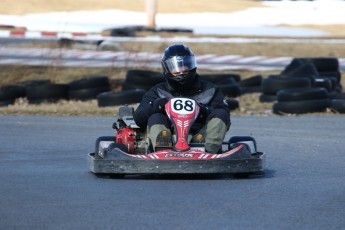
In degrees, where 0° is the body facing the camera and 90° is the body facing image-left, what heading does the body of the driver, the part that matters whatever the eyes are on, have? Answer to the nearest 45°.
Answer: approximately 0°

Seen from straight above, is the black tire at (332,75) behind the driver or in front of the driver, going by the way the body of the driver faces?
behind

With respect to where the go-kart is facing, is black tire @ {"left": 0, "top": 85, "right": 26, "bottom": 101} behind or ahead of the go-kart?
behind

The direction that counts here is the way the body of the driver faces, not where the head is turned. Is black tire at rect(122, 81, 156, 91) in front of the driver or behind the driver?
behind

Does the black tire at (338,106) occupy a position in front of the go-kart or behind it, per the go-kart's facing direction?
behind

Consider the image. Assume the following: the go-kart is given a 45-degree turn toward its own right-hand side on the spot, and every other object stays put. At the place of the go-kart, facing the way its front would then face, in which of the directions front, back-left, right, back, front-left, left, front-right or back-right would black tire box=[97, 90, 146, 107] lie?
back-right

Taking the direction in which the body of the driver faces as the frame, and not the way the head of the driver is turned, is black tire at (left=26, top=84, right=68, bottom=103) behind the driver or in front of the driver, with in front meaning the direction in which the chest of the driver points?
behind

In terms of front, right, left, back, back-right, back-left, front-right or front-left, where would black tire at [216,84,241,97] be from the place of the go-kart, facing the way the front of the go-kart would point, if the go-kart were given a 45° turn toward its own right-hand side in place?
back-right

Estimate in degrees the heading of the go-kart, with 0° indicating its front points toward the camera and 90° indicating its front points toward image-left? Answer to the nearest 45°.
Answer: approximately 0°

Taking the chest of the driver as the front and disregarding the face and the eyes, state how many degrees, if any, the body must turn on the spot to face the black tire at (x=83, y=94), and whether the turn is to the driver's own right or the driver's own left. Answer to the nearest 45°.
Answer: approximately 180°

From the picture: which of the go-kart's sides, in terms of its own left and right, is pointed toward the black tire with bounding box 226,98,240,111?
back
